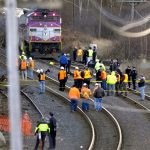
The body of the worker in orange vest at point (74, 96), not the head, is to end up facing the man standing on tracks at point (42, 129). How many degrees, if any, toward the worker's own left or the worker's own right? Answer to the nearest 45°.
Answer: approximately 180°

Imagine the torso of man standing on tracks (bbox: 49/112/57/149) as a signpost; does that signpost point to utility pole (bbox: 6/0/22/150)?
no

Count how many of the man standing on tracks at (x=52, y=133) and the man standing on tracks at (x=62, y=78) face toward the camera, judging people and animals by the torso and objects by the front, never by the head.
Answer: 0

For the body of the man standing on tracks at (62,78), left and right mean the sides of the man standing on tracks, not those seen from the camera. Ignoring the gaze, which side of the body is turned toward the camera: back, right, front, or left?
back

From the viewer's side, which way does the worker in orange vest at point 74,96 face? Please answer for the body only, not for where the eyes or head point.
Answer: away from the camera

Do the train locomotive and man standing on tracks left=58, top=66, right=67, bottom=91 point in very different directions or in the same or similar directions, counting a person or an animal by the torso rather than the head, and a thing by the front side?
very different directions

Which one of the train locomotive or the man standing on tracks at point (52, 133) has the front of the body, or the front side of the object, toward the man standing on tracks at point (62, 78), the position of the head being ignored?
the train locomotive

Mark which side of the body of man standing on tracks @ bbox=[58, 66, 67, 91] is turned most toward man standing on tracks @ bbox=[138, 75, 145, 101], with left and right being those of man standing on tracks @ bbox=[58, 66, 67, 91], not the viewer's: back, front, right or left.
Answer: right

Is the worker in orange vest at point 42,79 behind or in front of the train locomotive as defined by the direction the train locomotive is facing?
in front

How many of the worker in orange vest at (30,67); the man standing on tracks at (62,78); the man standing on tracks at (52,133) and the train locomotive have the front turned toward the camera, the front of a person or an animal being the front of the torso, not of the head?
1

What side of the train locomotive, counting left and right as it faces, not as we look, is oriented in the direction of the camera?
front
